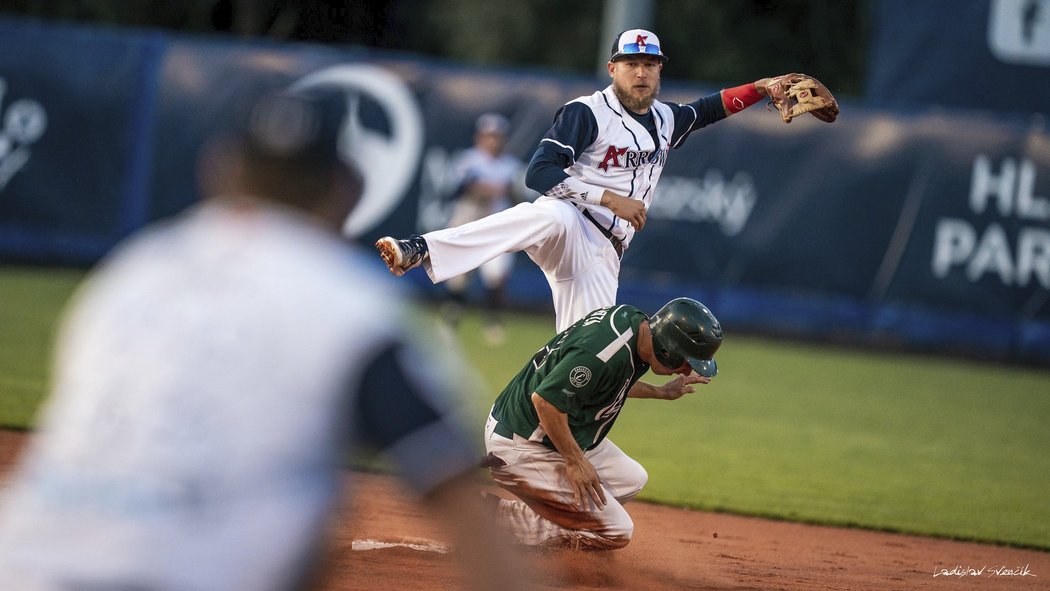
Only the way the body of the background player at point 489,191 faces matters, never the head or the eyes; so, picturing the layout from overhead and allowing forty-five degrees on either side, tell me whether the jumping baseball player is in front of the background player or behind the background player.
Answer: in front

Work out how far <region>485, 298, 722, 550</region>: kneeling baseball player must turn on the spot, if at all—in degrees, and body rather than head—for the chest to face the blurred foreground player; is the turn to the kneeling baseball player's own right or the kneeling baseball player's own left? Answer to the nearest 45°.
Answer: approximately 90° to the kneeling baseball player's own right

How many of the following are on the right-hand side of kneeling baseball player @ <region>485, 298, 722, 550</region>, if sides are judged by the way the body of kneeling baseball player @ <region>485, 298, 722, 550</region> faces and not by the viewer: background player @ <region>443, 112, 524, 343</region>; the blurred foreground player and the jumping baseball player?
1

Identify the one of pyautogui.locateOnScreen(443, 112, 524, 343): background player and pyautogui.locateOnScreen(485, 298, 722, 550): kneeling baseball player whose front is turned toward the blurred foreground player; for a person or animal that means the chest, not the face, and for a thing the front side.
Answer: pyautogui.locateOnScreen(443, 112, 524, 343): background player

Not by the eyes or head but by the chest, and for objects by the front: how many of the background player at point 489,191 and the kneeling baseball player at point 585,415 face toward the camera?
1

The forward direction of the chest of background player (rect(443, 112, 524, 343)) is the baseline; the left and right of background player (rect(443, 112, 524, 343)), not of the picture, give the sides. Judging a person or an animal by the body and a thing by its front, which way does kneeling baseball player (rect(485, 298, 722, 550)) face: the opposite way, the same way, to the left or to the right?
to the left

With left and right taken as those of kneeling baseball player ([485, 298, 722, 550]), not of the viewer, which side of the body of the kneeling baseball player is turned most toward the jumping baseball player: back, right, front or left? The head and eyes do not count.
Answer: left

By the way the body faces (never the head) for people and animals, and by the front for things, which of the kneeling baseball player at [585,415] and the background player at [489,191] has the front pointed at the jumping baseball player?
the background player at [489,191]

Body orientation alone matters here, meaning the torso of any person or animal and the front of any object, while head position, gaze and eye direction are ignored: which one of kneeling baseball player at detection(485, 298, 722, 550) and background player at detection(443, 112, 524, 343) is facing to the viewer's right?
kneeling baseball player at detection(485, 298, 722, 550)

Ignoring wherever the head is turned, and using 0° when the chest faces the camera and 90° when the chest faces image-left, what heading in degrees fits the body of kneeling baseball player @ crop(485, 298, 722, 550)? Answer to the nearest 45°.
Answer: approximately 270°

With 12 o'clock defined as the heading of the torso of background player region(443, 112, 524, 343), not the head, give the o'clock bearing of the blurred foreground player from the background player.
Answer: The blurred foreground player is roughly at 12 o'clock from the background player.

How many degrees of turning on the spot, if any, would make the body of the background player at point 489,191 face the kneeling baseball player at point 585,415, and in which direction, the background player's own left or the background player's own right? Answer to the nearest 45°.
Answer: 0° — they already face them

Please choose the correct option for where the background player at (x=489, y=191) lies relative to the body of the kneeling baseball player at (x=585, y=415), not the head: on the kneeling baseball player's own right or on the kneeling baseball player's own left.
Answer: on the kneeling baseball player's own left
